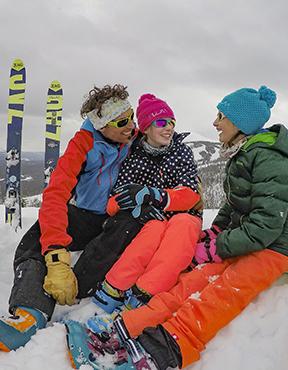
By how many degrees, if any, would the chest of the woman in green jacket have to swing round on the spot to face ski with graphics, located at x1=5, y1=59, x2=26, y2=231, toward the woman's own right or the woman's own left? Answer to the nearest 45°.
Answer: approximately 45° to the woman's own right

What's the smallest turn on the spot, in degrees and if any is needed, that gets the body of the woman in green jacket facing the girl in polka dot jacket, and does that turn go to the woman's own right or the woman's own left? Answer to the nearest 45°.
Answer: approximately 45° to the woman's own right

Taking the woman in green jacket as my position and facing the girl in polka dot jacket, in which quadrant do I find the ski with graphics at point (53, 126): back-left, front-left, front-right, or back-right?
front-right

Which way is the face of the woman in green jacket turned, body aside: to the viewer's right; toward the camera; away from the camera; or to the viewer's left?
to the viewer's left

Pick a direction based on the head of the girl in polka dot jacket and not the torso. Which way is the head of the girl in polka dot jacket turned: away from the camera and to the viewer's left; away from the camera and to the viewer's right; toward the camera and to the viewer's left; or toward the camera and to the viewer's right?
toward the camera and to the viewer's right

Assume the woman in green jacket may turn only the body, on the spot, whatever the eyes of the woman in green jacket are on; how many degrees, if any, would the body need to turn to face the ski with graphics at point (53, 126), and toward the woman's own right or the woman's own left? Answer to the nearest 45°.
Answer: approximately 45° to the woman's own right

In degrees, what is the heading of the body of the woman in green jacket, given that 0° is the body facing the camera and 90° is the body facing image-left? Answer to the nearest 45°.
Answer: approximately 90°

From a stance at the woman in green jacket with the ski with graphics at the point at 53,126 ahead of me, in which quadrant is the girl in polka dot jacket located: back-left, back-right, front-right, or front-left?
front-left
